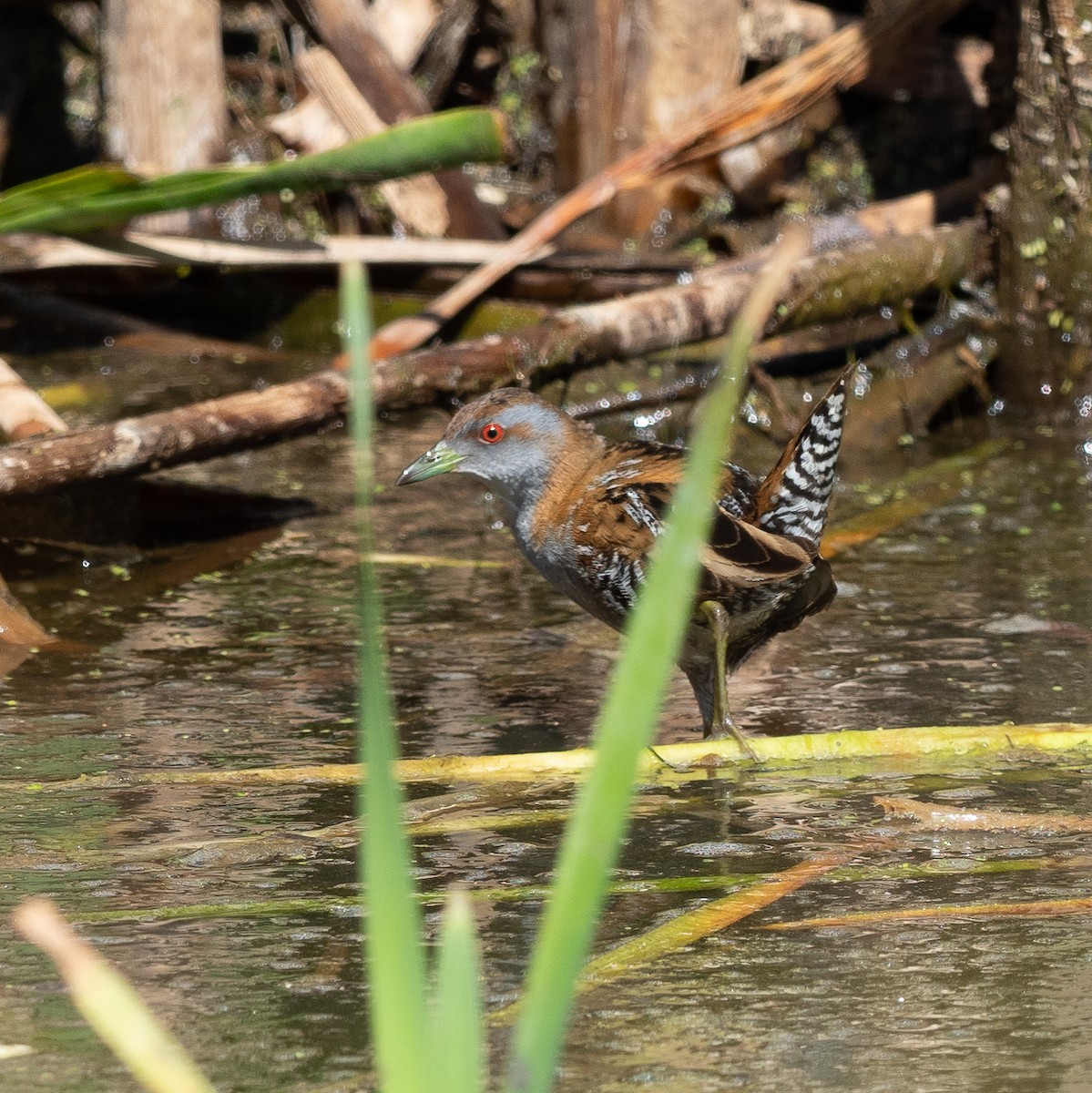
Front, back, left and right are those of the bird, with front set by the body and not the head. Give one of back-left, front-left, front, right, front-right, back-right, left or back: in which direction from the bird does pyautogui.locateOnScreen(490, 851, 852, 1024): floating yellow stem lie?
left

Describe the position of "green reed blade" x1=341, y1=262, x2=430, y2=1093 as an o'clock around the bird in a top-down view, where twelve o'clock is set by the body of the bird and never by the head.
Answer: The green reed blade is roughly at 9 o'clock from the bird.

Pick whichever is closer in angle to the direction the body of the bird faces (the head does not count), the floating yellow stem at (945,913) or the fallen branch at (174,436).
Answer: the fallen branch

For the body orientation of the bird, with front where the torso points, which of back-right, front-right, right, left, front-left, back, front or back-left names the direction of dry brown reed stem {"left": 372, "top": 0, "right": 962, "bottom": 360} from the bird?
right

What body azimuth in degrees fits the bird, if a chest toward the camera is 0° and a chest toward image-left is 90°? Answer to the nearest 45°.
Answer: approximately 90°

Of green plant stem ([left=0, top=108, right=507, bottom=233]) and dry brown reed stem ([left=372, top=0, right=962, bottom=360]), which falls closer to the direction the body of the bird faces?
the green plant stem

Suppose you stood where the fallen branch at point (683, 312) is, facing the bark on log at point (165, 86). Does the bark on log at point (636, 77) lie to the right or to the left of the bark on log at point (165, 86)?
right

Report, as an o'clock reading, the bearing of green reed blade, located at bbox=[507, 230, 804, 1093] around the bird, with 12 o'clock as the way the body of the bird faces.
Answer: The green reed blade is roughly at 9 o'clock from the bird.

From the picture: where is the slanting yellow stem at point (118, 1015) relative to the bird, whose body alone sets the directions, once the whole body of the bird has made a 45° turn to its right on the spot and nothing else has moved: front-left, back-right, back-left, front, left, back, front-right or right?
back-left

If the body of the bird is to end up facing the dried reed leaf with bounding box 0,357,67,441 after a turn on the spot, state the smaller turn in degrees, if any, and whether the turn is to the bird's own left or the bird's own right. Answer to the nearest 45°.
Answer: approximately 45° to the bird's own right

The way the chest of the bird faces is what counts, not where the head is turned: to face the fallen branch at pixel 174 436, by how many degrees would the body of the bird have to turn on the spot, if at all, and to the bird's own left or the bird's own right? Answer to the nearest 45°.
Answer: approximately 45° to the bird's own right

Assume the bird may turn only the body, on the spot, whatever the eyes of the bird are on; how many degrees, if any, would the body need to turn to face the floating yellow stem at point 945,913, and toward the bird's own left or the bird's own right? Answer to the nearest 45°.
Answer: approximately 90° to the bird's own left

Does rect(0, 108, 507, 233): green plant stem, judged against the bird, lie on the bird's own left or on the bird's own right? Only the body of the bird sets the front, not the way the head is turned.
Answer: on the bird's own right

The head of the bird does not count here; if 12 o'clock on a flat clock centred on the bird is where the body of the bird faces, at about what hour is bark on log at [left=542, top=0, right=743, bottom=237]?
The bark on log is roughly at 3 o'clock from the bird.

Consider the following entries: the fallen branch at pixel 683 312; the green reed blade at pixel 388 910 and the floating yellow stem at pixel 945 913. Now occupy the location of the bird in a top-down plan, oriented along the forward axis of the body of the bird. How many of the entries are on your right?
1
